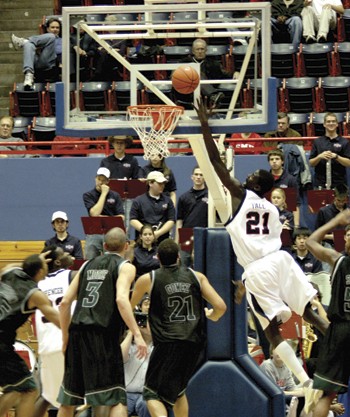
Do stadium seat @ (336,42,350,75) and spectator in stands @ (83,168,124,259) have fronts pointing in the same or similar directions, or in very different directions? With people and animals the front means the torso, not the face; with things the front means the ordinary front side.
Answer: same or similar directions

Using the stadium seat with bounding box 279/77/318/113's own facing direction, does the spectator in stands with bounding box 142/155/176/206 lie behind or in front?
in front

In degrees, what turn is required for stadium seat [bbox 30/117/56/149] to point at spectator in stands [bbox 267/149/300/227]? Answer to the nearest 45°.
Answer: approximately 45° to its left

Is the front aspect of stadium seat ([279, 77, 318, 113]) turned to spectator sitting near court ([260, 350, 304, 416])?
yes

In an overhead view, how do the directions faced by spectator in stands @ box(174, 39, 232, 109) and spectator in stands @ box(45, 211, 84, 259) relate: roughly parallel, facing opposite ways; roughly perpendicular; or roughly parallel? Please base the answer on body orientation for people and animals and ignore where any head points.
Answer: roughly parallel

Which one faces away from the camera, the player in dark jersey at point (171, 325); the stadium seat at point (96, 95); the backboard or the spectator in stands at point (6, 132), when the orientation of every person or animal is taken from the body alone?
the player in dark jersey

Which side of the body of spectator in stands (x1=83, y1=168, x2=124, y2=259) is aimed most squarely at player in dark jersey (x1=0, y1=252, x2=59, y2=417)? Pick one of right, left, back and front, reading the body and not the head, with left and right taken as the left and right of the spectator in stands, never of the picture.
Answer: front

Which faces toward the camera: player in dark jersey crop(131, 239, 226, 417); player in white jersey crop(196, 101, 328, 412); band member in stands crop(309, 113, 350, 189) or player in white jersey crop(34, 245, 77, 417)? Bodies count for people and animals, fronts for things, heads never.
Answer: the band member in stands

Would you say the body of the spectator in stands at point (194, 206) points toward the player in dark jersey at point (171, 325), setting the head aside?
yes

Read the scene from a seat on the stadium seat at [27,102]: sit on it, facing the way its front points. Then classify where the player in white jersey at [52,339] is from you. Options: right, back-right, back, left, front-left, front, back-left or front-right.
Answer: front

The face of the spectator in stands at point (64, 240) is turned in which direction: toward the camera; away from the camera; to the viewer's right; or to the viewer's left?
toward the camera

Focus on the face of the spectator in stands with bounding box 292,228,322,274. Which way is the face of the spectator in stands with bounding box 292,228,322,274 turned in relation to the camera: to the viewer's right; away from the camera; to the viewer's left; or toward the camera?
toward the camera

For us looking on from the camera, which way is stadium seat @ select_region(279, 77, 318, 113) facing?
facing the viewer

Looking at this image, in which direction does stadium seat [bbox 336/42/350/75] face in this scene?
toward the camera

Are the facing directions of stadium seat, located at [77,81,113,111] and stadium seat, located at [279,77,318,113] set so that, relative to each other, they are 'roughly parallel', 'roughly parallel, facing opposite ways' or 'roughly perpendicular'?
roughly parallel

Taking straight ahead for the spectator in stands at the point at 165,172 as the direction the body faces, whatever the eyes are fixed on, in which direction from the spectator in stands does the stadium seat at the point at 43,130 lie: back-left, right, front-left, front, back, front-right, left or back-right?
back-right
